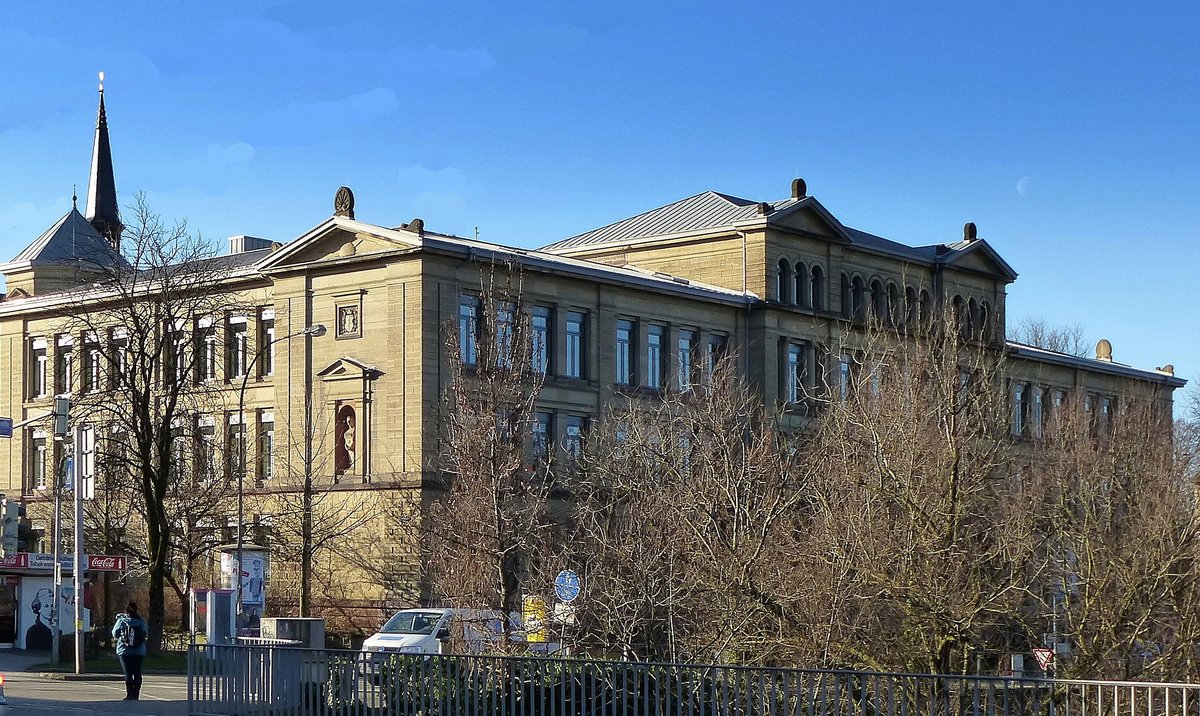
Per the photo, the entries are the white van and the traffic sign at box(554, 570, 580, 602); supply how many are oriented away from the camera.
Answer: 0

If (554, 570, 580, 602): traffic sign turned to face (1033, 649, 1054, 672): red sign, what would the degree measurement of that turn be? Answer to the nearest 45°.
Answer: approximately 90° to its left

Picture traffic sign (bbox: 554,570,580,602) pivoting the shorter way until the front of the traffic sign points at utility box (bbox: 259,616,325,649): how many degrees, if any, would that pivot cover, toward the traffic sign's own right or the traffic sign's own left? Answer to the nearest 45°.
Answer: approximately 135° to the traffic sign's own right

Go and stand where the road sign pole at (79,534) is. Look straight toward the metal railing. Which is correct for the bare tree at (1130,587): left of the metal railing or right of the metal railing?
left

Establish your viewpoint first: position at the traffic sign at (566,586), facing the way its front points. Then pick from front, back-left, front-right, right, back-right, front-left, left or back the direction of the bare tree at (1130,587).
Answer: left

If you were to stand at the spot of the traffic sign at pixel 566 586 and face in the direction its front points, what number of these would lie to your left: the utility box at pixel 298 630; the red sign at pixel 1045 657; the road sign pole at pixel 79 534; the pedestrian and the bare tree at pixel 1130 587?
2

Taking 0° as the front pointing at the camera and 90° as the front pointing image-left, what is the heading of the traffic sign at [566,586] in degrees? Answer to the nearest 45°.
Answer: approximately 0°

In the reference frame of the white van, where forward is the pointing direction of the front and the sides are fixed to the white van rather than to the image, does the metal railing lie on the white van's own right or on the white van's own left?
on the white van's own left

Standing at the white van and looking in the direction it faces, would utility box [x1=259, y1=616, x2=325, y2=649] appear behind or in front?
in front

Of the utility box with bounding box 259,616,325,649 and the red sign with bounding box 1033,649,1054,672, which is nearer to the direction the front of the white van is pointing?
the utility box
